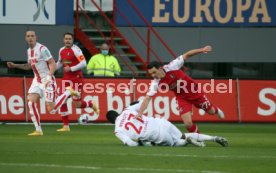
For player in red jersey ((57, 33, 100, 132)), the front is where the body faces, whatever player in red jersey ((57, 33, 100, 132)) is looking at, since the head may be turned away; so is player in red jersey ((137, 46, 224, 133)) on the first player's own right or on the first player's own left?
on the first player's own left

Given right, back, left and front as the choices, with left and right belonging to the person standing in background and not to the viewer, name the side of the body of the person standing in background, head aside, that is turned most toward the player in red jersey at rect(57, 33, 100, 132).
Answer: front

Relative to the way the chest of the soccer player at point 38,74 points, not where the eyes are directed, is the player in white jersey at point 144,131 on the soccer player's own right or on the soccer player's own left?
on the soccer player's own left

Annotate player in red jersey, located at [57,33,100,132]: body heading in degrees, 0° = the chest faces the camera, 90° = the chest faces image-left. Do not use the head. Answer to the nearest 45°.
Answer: approximately 45°

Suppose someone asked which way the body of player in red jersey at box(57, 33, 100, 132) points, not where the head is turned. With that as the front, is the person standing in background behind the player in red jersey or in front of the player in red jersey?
behind

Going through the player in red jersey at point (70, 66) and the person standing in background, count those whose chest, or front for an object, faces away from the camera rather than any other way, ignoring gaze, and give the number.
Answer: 0

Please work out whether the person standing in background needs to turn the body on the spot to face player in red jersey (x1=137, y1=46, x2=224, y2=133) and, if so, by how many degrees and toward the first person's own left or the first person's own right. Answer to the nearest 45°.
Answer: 0° — they already face them

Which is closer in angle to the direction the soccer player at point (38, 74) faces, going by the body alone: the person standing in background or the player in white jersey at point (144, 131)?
the player in white jersey

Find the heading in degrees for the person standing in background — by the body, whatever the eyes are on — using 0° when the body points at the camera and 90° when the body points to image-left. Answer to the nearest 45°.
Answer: approximately 0°
